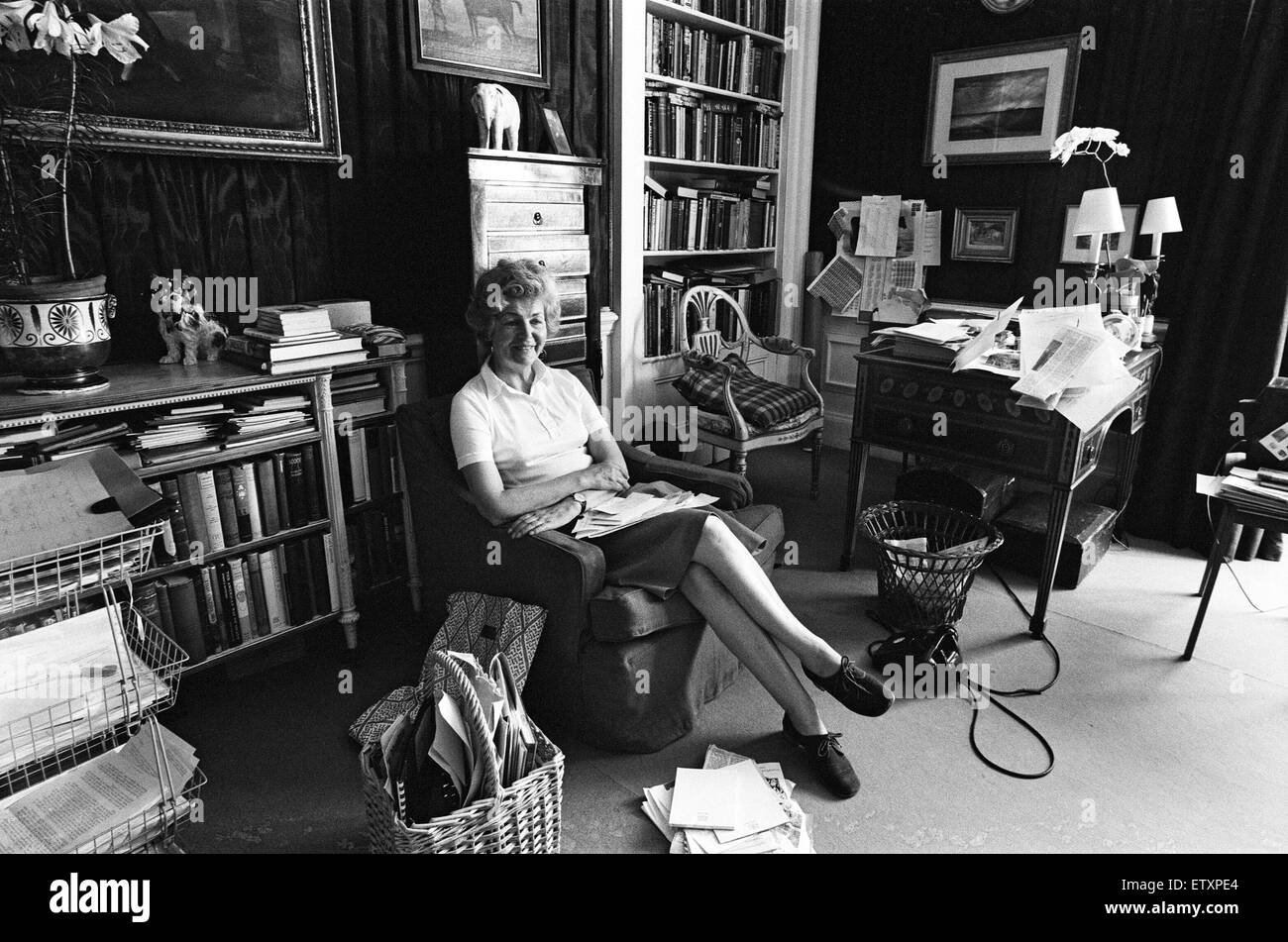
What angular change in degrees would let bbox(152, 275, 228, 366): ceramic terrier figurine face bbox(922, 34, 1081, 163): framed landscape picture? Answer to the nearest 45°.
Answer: approximately 135° to its left

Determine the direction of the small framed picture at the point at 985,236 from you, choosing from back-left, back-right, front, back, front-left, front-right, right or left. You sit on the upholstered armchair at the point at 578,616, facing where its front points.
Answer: left

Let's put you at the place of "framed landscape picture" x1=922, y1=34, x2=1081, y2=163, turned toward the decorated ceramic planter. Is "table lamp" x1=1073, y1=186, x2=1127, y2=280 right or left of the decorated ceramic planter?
left

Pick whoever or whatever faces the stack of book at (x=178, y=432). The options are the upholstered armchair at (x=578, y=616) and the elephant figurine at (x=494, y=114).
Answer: the elephant figurine

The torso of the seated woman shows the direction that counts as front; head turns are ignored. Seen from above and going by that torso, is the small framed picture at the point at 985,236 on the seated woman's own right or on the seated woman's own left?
on the seated woman's own left

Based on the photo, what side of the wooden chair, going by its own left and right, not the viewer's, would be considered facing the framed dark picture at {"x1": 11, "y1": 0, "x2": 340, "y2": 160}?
right

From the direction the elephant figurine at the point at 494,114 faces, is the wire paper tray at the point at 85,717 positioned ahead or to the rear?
ahead

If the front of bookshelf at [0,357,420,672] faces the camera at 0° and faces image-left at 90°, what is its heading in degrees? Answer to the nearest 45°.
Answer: approximately 315°

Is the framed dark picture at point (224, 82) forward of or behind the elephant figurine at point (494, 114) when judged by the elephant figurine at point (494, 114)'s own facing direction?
forward

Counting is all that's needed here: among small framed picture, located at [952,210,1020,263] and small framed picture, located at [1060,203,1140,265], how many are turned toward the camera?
2
